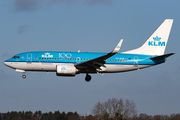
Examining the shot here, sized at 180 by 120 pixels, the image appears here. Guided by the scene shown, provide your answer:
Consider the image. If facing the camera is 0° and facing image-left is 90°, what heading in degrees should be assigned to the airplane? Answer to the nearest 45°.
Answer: approximately 90°
